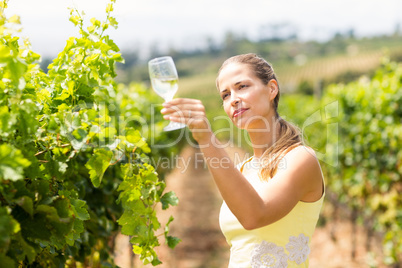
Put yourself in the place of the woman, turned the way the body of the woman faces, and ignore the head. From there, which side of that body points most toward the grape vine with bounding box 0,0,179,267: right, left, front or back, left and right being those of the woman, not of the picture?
front

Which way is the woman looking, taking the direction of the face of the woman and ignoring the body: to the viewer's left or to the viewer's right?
to the viewer's left

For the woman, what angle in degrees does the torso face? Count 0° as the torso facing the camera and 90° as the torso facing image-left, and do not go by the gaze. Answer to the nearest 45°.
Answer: approximately 45°
